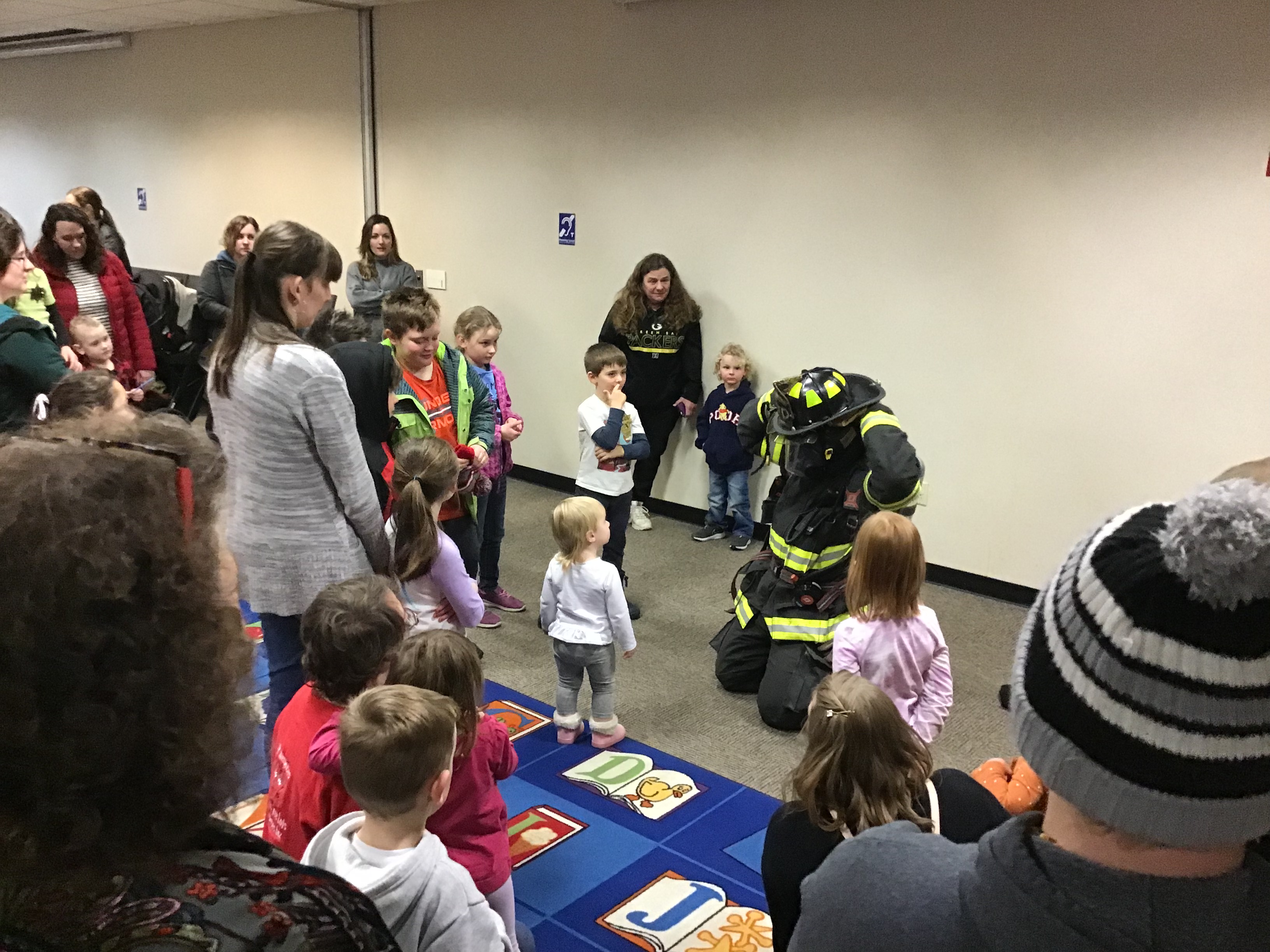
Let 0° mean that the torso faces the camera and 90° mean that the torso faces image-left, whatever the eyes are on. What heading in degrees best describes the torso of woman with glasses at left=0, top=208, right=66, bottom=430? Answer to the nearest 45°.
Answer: approximately 270°

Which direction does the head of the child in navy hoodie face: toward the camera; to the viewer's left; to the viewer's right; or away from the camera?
toward the camera

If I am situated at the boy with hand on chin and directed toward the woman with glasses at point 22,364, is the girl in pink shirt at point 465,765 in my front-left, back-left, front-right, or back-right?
front-left

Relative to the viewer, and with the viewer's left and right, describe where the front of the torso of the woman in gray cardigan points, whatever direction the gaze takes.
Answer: facing away from the viewer and to the right of the viewer

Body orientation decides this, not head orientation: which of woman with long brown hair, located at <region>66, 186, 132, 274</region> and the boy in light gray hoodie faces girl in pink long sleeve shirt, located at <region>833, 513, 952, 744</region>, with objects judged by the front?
the boy in light gray hoodie

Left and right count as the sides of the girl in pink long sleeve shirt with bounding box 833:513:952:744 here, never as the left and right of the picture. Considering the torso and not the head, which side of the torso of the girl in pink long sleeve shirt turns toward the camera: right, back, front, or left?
back

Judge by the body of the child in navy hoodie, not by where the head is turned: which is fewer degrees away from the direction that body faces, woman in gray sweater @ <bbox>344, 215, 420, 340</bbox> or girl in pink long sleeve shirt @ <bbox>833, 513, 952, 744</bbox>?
the girl in pink long sleeve shirt

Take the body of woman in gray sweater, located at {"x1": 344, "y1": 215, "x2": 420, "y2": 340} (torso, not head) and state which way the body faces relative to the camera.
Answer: toward the camera

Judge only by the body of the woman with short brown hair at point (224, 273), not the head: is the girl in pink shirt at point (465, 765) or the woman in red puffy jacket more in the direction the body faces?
the girl in pink shirt

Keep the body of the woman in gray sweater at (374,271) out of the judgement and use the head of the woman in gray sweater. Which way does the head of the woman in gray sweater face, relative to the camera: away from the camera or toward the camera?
toward the camera

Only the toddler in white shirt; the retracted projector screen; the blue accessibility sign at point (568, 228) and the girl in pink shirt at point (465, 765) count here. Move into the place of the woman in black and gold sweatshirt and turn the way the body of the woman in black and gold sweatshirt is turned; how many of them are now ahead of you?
2

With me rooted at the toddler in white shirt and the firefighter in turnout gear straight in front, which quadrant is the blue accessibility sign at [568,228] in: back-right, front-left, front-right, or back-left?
front-left

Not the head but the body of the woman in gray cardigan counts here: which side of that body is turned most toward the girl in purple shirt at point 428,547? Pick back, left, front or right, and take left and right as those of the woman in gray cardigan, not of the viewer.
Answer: front

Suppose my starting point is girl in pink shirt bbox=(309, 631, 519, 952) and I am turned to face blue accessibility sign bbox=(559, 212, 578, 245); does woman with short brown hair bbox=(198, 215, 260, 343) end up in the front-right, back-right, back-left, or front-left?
front-left

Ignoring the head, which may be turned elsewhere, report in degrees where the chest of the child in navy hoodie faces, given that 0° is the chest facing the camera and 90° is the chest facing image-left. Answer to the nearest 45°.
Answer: approximately 0°

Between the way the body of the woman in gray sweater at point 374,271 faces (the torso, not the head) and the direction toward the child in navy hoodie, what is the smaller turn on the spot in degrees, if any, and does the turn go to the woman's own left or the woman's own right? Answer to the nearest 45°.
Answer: approximately 45° to the woman's own left

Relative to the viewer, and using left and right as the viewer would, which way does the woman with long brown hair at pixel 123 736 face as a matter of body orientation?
facing away from the viewer and to the right of the viewer

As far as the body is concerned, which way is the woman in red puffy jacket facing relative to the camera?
toward the camera
